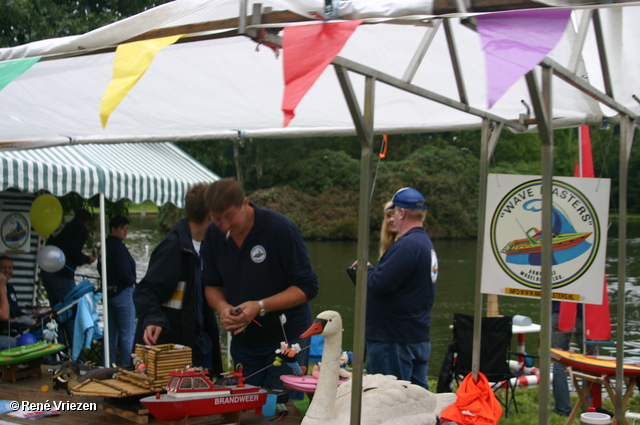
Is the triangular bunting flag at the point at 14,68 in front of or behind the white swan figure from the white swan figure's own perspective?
in front

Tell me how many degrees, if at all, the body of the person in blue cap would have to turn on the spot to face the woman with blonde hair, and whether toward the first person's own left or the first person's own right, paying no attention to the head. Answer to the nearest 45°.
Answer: approximately 90° to the first person's own right

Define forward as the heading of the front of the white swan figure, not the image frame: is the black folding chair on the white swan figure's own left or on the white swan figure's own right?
on the white swan figure's own right

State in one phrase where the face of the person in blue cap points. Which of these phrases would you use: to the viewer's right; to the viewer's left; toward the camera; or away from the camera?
to the viewer's left

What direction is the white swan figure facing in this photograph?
to the viewer's left

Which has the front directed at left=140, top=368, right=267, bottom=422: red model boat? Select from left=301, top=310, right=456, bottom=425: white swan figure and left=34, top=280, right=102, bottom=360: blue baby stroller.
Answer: the white swan figure

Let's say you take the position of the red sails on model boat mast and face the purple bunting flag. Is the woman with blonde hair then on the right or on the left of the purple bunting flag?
right

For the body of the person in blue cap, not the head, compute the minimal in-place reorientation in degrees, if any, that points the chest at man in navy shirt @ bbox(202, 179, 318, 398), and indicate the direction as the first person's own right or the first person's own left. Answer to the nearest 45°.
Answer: approximately 45° to the first person's own left

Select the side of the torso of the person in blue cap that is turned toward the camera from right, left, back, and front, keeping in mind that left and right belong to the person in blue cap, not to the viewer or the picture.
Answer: left
